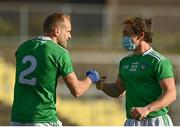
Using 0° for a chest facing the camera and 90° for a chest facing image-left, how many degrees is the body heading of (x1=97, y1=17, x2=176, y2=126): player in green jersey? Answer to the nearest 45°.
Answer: approximately 45°

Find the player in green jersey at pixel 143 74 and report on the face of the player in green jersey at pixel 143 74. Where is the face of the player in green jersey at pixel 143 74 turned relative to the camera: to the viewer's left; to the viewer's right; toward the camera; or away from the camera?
to the viewer's left

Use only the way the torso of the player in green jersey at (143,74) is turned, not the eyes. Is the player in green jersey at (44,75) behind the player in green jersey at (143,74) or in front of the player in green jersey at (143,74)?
in front

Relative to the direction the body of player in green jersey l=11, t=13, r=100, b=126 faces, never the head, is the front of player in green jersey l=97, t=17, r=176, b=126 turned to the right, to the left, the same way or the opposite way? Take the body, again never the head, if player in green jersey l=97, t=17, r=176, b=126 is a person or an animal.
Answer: the opposite way

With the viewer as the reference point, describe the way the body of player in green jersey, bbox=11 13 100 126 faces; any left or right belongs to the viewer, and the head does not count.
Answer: facing away from the viewer and to the right of the viewer

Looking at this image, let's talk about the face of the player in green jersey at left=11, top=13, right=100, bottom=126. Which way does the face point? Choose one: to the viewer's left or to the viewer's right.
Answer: to the viewer's right

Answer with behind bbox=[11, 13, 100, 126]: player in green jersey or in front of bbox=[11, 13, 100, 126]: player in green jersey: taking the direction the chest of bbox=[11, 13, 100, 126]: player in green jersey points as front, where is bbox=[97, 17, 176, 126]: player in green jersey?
in front
